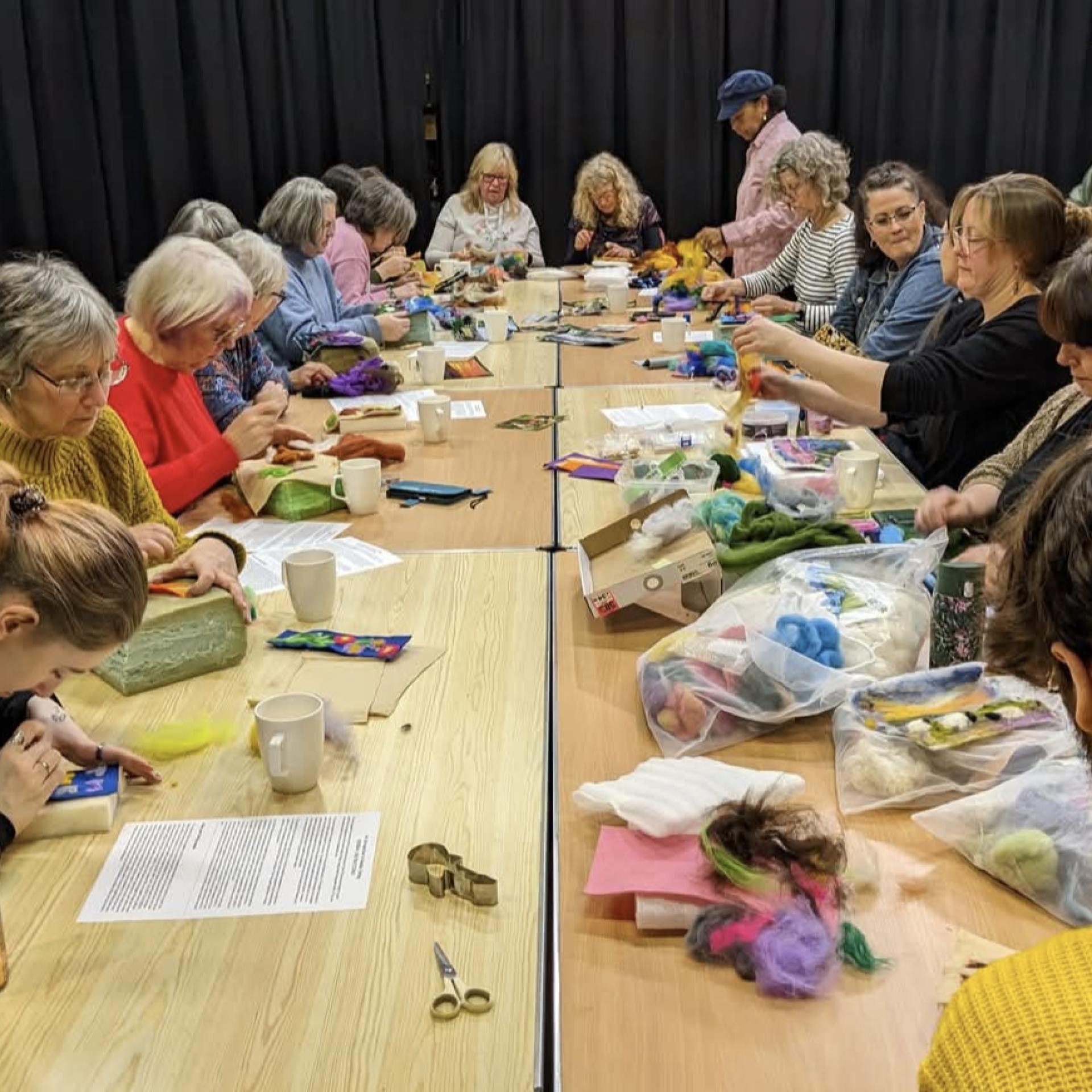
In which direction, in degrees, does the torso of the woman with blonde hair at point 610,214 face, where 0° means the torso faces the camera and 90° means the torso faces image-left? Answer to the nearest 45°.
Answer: approximately 0°

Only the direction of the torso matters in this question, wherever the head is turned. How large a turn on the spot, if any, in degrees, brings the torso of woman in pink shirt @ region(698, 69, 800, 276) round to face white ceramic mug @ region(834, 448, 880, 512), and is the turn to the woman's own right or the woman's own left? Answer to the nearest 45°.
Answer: approximately 90° to the woman's own left

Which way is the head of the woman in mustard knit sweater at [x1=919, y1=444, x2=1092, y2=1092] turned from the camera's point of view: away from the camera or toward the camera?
away from the camera

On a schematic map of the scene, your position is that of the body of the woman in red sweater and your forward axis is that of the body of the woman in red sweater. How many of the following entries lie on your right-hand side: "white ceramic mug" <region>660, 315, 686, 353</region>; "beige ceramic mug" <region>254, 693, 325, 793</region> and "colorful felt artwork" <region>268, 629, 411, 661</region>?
2

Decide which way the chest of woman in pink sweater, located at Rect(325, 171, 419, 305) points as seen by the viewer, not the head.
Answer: to the viewer's right

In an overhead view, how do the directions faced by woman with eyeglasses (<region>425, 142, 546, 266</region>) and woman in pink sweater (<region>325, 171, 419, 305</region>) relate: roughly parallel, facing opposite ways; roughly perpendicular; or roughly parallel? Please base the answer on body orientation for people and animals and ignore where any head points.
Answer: roughly perpendicular

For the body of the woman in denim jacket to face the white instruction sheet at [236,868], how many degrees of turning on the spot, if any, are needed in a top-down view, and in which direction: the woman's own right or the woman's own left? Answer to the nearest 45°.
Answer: approximately 45° to the woman's own left

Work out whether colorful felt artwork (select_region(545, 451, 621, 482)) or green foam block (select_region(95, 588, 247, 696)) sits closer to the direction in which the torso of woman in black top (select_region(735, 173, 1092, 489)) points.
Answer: the colorful felt artwork

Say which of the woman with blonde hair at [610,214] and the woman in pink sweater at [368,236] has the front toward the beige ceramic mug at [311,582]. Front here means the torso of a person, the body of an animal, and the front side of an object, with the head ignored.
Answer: the woman with blonde hair

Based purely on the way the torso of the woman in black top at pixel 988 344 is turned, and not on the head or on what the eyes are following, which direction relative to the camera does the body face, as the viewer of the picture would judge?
to the viewer's left

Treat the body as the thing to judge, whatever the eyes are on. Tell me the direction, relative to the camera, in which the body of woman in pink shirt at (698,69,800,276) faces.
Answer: to the viewer's left

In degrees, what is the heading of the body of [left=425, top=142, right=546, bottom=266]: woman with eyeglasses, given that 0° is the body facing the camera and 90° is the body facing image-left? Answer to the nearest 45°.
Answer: approximately 0°

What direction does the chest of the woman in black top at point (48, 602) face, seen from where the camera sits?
to the viewer's right

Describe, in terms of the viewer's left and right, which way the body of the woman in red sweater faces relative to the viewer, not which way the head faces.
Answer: facing to the right of the viewer

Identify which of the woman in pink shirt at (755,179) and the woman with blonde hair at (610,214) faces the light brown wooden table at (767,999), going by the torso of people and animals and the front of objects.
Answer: the woman with blonde hair

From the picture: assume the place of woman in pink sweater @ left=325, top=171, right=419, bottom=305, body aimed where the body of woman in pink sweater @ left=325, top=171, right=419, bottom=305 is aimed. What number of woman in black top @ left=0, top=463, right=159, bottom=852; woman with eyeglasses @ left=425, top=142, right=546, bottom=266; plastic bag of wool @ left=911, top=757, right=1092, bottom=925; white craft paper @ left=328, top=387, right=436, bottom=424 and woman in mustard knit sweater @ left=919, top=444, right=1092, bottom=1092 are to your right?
4

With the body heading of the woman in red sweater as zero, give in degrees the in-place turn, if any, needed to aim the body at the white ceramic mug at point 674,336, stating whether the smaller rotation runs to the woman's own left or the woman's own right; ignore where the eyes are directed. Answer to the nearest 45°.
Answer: approximately 45° to the woman's own left

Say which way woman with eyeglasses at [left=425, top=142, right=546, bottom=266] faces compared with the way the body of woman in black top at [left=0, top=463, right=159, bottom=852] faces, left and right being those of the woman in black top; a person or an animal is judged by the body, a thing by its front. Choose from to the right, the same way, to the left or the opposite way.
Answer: to the right
